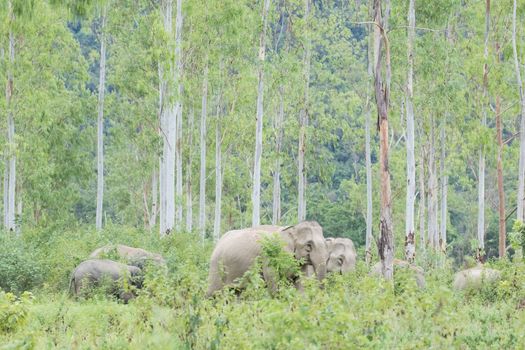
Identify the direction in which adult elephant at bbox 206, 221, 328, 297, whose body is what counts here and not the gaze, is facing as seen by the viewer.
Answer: to the viewer's right

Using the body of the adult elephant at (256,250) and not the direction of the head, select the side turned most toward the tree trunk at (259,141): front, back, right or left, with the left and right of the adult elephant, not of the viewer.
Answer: left

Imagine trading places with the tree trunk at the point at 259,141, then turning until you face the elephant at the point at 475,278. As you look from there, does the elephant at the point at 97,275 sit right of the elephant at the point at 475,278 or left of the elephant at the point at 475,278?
right

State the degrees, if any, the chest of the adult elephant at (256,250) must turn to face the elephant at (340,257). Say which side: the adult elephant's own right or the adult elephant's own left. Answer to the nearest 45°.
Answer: approximately 45° to the adult elephant's own left

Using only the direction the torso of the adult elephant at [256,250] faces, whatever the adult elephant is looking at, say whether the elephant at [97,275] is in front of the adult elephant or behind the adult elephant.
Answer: behind
